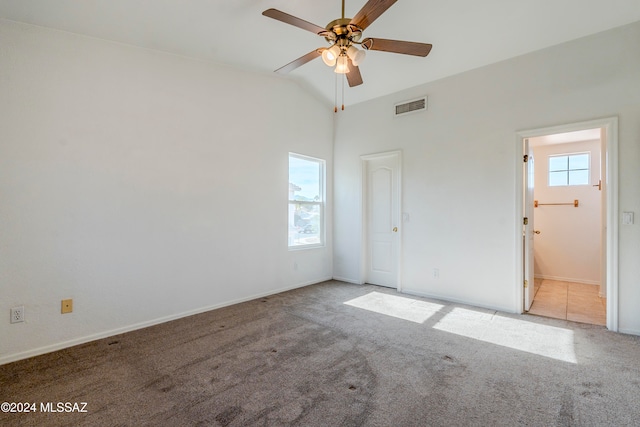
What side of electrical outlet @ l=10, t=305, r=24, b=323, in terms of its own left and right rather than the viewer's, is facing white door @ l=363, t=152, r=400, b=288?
left

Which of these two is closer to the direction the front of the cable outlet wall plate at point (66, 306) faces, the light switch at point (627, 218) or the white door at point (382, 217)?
the light switch

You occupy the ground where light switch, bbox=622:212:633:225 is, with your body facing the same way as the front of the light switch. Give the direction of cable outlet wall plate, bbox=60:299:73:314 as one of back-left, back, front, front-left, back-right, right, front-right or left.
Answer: front-right

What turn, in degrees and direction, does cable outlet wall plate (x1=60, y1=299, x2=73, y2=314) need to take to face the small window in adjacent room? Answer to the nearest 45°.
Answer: approximately 90° to its left

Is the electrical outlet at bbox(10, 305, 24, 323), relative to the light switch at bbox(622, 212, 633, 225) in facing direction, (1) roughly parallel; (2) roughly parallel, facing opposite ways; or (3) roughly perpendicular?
roughly perpendicular

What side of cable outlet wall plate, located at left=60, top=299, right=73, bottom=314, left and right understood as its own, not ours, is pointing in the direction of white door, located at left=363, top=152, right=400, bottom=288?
left

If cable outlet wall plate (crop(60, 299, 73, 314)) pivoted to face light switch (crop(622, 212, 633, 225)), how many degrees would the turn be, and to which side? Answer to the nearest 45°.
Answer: approximately 45° to its left

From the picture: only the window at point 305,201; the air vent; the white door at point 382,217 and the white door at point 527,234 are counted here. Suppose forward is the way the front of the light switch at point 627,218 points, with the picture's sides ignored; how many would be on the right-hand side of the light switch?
4

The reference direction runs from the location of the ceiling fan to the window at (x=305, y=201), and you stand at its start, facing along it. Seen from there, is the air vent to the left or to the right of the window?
right

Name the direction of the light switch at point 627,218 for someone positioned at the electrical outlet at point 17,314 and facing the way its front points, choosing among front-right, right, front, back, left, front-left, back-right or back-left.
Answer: front-left
